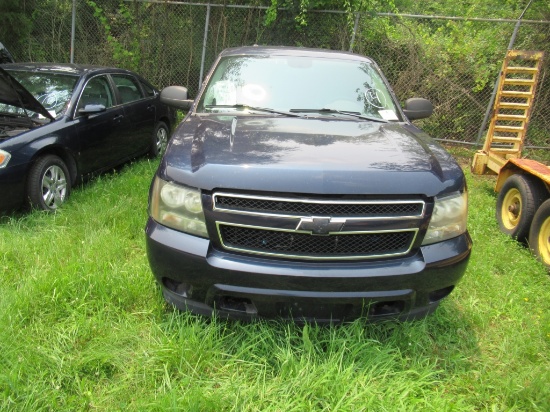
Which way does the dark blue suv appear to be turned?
toward the camera

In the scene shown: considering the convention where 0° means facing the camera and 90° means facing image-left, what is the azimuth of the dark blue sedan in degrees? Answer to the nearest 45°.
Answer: approximately 45°

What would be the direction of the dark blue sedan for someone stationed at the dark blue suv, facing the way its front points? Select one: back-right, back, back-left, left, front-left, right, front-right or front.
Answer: back-right

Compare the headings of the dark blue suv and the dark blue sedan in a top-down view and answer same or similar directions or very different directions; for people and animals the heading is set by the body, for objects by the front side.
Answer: same or similar directions

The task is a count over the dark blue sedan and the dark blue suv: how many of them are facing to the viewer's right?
0

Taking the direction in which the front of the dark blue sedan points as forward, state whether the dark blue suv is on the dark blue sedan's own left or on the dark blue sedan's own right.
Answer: on the dark blue sedan's own left
